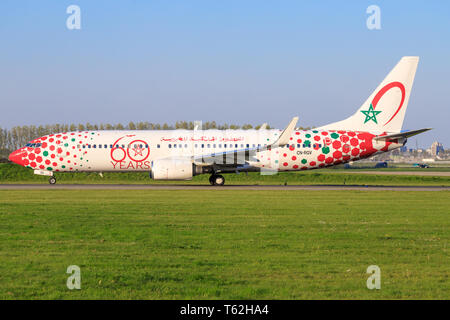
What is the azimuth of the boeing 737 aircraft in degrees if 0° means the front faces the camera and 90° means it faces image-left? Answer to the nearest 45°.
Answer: approximately 90°
